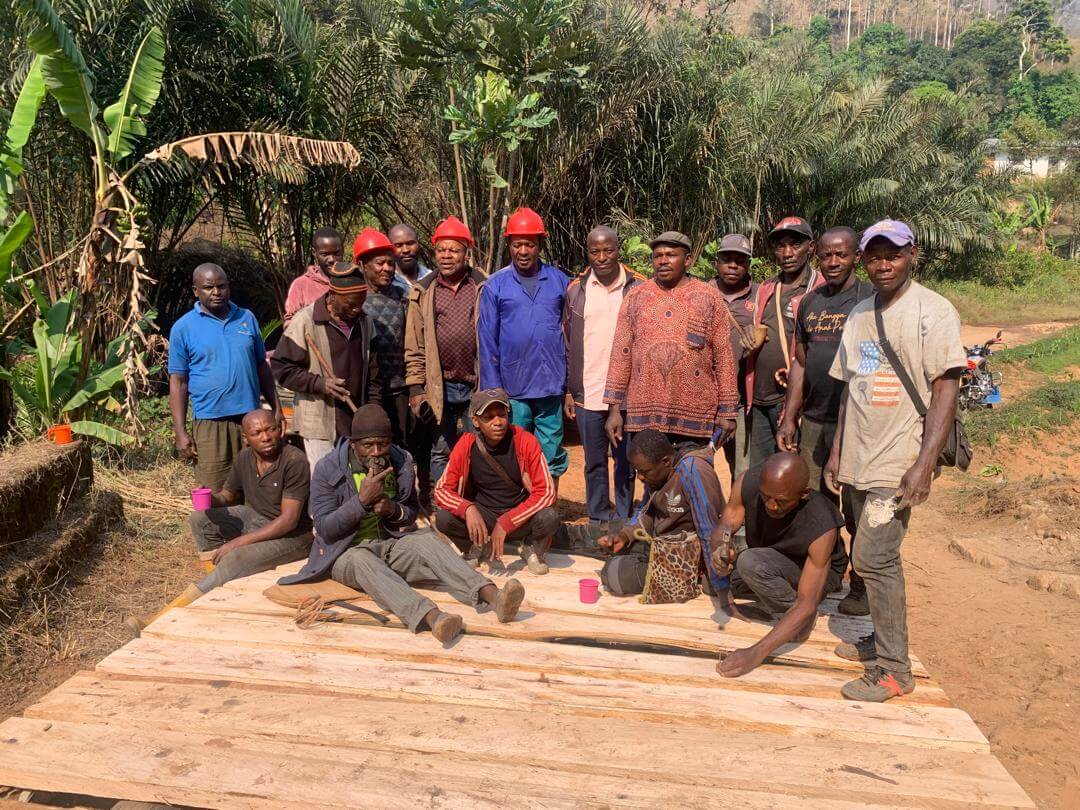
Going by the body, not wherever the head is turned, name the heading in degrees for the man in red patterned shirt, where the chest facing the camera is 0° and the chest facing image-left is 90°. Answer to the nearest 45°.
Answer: approximately 0°

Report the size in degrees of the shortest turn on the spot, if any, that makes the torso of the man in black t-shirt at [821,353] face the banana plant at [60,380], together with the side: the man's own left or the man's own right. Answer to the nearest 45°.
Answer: approximately 45° to the man's own right

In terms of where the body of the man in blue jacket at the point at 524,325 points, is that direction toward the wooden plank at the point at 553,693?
yes

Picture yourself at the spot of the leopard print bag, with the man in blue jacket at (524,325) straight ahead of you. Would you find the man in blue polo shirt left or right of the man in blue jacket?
left

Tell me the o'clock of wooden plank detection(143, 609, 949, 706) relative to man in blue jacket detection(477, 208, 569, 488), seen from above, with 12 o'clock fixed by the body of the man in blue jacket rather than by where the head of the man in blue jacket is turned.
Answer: The wooden plank is roughly at 12 o'clock from the man in blue jacket.

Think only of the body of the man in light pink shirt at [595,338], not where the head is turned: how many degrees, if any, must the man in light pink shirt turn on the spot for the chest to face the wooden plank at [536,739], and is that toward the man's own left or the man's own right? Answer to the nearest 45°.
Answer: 0° — they already face it

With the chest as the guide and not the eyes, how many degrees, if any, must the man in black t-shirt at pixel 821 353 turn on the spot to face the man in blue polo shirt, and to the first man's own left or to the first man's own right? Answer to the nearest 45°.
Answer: approximately 45° to the first man's own right

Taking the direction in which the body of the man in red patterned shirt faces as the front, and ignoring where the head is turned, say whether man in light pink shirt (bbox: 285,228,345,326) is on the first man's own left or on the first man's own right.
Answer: on the first man's own right

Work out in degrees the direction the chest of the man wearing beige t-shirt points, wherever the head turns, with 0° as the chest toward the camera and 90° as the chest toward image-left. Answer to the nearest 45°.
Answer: approximately 45°

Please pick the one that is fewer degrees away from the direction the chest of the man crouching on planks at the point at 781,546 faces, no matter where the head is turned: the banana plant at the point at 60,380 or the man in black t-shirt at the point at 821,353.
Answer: the banana plant

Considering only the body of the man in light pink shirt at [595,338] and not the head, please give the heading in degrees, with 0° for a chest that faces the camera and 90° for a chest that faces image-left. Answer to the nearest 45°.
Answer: approximately 0°

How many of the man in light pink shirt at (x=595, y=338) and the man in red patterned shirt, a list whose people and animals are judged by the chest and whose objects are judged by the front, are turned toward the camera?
2

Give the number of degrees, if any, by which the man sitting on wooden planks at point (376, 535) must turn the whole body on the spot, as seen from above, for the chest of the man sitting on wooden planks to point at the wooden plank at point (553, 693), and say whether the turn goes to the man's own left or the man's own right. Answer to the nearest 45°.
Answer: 0° — they already face it
